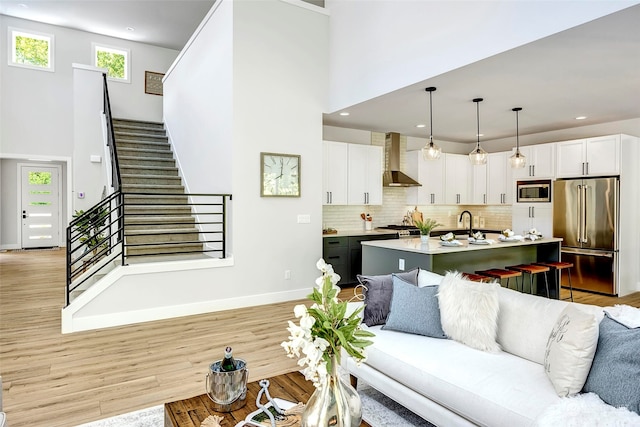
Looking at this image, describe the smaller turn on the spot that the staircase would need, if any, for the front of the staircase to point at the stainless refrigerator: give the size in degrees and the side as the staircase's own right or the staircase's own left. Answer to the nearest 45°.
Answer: approximately 45° to the staircase's own left

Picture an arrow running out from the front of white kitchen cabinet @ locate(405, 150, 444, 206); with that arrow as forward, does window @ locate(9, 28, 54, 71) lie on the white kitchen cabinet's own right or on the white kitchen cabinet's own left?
on the white kitchen cabinet's own right

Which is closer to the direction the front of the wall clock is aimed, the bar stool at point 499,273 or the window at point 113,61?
the bar stool

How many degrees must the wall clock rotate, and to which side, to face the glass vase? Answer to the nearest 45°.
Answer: approximately 45° to its right

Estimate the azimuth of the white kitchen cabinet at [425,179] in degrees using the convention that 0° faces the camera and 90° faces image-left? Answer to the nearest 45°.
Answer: approximately 315°

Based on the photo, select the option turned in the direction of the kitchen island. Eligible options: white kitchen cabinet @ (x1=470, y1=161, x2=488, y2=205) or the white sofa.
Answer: the white kitchen cabinet

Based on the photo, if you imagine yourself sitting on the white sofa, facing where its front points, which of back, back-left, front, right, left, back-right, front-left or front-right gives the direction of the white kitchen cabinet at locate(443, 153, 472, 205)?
back-right

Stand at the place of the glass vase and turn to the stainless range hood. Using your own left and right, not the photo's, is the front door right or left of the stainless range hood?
left

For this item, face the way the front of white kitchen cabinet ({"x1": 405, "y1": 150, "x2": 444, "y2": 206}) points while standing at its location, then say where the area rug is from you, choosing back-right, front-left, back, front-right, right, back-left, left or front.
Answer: front-right

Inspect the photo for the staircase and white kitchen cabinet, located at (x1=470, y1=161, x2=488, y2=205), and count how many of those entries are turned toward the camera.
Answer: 2

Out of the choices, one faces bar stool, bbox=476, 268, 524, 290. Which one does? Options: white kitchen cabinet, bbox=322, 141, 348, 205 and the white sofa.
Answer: the white kitchen cabinet

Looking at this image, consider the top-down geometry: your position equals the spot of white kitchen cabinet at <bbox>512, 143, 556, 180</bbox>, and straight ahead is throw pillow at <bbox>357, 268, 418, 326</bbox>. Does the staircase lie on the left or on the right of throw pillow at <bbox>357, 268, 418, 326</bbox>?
right

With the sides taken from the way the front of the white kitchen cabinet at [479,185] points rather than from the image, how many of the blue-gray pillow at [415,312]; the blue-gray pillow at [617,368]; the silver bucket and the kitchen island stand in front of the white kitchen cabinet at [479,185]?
4

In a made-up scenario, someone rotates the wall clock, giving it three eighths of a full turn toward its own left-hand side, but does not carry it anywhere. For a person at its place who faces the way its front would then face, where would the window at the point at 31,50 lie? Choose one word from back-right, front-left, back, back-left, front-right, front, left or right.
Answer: front-left
